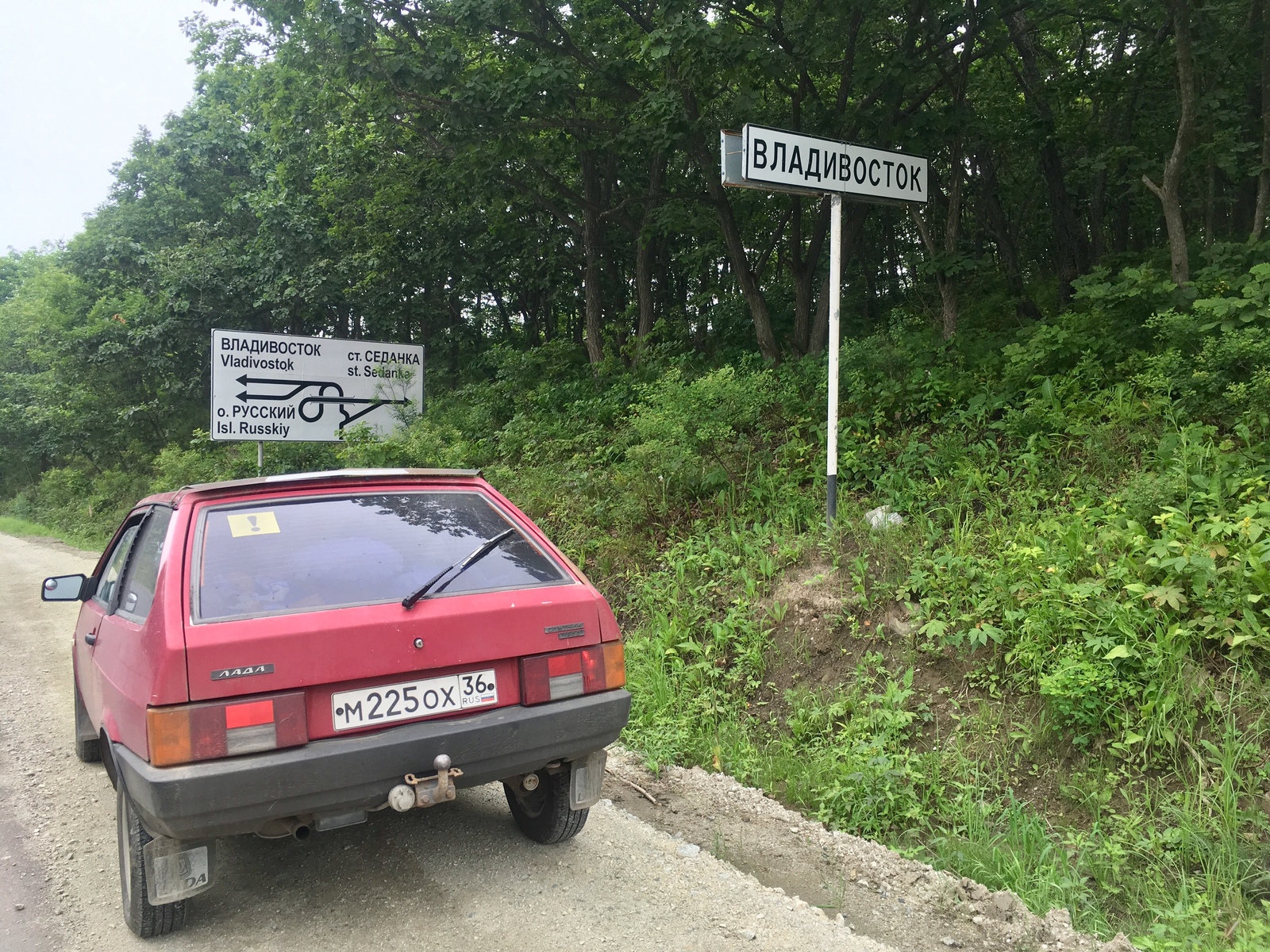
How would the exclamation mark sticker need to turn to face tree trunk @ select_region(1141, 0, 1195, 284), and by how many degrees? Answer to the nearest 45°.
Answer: approximately 90° to its left

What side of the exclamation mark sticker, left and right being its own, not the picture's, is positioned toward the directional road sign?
back

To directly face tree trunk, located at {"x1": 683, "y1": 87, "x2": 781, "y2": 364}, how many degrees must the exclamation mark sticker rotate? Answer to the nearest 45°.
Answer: approximately 135° to its left

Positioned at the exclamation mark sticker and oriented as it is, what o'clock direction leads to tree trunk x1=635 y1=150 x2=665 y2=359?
The tree trunk is roughly at 7 o'clock from the exclamation mark sticker.

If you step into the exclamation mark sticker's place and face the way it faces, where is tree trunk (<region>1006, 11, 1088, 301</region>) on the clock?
The tree trunk is roughly at 8 o'clock from the exclamation mark sticker.

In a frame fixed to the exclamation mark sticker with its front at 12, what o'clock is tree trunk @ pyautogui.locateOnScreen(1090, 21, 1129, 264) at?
The tree trunk is roughly at 8 o'clock from the exclamation mark sticker.

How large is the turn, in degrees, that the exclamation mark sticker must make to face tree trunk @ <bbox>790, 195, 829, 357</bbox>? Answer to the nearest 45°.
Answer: approximately 135° to its left

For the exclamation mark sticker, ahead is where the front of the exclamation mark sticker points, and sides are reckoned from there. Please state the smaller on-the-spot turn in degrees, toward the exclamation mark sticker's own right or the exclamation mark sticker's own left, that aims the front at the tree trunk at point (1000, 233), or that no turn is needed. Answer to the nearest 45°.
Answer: approximately 135° to the exclamation mark sticker's own left

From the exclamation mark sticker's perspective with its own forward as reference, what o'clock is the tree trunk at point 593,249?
The tree trunk is roughly at 7 o'clock from the exclamation mark sticker.

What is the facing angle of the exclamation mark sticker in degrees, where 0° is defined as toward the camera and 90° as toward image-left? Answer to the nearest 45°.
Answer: approximately 0°
